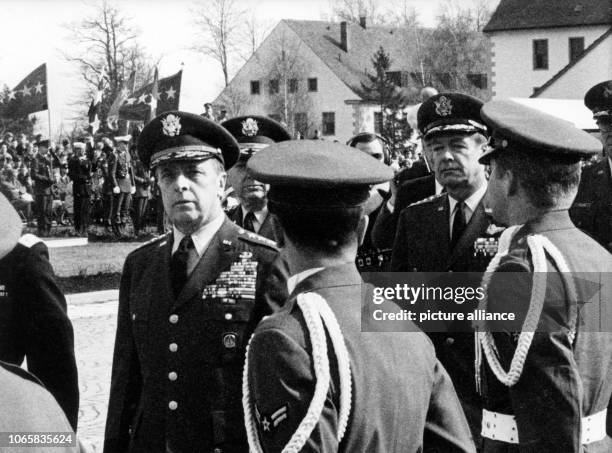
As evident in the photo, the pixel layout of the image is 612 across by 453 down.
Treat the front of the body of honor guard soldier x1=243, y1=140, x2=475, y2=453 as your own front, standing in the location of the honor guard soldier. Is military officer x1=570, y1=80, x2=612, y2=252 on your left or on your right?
on your right

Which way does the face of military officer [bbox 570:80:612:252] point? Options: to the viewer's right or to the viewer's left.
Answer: to the viewer's left

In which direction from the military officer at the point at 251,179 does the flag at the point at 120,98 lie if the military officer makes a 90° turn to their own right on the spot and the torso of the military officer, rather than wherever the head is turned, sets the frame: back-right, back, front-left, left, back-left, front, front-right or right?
right

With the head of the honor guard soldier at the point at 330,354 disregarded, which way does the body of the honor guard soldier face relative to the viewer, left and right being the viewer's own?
facing away from the viewer and to the left of the viewer

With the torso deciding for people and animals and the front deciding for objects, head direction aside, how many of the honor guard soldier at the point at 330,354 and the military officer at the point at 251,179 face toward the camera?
1

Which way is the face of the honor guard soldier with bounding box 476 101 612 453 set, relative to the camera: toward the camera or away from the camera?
away from the camera

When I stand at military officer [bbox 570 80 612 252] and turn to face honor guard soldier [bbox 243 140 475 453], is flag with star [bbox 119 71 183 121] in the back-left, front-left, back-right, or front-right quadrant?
back-right

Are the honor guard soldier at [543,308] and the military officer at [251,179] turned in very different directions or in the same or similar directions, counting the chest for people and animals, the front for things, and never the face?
very different directions
